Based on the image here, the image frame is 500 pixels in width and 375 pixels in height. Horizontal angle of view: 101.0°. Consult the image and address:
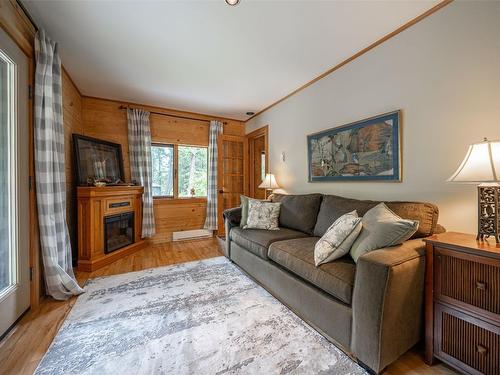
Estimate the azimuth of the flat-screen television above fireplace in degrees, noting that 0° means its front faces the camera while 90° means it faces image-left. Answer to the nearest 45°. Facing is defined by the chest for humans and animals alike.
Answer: approximately 315°

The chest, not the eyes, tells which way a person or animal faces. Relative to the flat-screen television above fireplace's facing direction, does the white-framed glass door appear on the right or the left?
on its right

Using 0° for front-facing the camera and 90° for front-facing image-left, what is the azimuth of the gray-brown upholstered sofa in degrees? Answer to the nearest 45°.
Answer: approximately 45°

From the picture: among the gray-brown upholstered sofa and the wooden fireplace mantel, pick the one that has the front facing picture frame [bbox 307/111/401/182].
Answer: the wooden fireplace mantel

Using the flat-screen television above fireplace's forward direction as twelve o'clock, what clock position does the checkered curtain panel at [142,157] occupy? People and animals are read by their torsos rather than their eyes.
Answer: The checkered curtain panel is roughly at 10 o'clock from the flat-screen television above fireplace.

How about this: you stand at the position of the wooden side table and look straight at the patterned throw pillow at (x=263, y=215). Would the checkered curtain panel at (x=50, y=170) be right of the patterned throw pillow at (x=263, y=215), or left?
left

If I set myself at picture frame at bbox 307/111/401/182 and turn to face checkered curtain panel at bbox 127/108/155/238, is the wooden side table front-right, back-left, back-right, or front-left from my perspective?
back-left

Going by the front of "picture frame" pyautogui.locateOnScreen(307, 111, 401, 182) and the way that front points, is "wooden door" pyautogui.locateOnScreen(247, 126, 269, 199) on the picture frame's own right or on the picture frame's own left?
on the picture frame's own right
